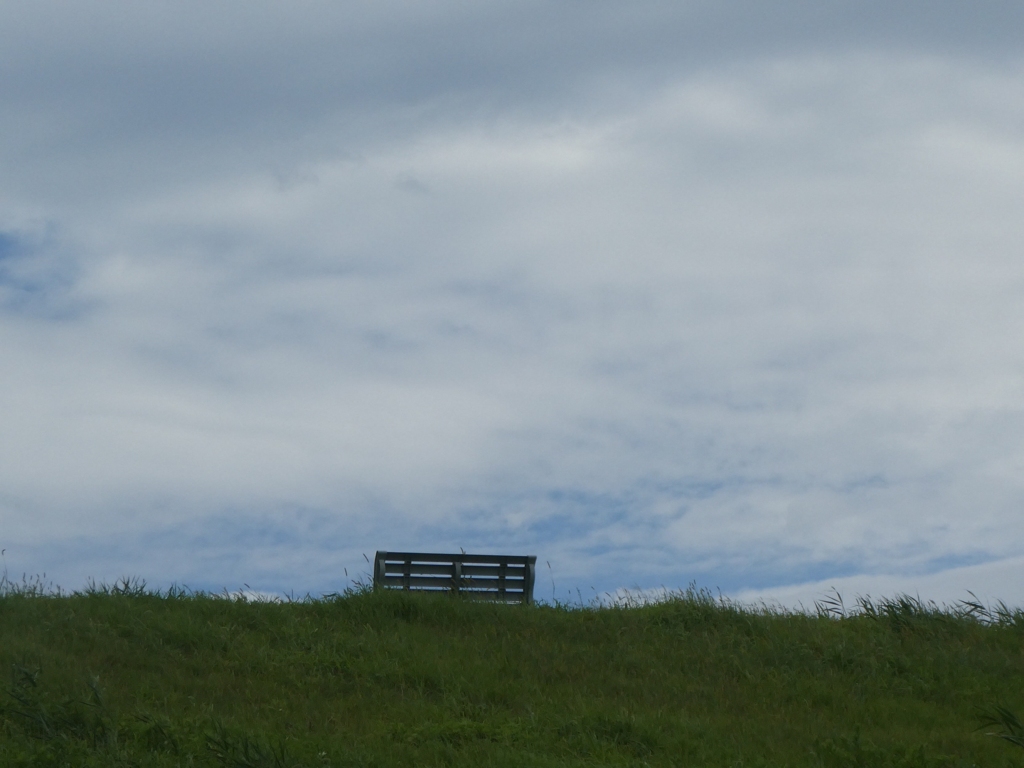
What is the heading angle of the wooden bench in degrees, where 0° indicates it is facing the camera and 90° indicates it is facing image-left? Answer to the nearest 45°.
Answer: approximately 180°
